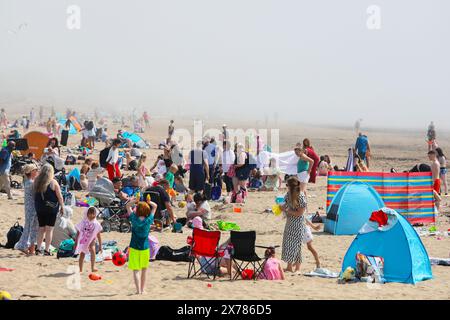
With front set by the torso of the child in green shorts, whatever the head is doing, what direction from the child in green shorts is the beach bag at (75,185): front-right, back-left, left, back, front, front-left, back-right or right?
front

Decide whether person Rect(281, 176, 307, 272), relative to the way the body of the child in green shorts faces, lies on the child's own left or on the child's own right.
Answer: on the child's own right

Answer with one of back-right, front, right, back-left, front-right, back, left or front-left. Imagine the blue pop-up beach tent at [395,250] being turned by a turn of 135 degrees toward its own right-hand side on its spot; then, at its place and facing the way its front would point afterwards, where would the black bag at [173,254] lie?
left

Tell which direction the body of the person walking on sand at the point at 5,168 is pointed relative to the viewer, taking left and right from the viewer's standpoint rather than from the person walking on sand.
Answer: facing to the right of the viewer

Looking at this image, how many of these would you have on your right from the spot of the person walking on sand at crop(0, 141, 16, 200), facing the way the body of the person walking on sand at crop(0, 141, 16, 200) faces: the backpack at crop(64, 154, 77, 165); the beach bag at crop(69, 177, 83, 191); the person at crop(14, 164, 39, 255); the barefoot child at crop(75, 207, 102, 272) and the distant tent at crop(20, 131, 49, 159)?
2

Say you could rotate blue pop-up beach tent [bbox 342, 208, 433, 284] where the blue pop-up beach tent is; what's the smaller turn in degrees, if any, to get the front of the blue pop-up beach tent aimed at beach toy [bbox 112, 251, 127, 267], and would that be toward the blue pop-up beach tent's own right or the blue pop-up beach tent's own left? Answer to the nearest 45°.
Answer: approximately 45° to the blue pop-up beach tent's own right

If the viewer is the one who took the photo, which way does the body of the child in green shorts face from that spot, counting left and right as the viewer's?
facing away from the viewer

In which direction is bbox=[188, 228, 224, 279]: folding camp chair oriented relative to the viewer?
away from the camera

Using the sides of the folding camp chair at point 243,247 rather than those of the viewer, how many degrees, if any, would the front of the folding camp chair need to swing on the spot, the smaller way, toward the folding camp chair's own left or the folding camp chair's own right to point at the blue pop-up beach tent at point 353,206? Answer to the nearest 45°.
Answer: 0° — it already faces it

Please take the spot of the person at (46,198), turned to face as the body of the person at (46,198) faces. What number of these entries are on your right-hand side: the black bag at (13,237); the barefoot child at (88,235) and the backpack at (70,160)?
1

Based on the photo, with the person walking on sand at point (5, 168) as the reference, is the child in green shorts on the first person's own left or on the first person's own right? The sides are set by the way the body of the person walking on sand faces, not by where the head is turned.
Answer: on the first person's own right
